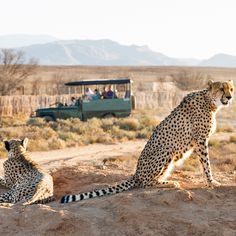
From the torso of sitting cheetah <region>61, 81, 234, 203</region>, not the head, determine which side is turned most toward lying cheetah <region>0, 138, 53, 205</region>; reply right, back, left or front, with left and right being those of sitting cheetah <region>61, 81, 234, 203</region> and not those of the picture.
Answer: back

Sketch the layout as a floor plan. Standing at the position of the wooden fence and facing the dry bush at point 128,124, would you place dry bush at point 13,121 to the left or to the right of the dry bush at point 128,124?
right

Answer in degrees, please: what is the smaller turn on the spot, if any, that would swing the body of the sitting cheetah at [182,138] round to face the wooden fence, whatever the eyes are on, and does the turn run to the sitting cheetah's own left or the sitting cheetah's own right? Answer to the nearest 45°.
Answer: approximately 90° to the sitting cheetah's own left

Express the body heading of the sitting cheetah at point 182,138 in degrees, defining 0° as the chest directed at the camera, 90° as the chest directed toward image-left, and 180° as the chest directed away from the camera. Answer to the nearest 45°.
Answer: approximately 270°
